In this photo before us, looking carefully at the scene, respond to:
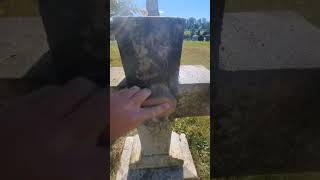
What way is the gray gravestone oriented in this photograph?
toward the camera
